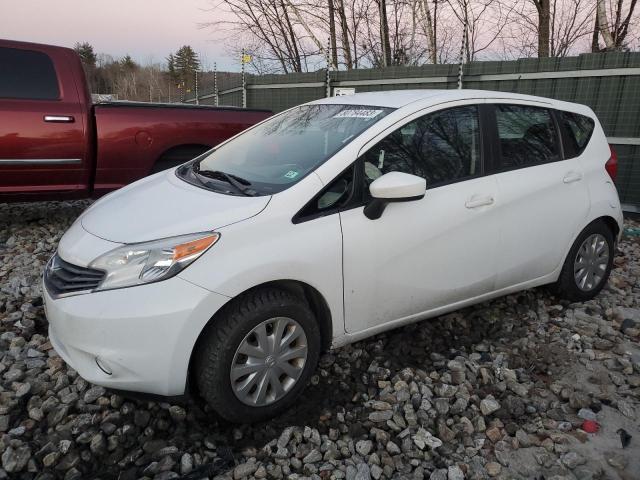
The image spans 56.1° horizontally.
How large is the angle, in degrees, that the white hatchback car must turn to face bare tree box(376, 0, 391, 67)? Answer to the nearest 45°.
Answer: approximately 135° to its right

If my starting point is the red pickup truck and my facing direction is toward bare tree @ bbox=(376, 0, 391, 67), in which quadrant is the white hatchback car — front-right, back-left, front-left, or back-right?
back-right

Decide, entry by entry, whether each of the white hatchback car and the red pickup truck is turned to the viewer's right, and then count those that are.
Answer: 0

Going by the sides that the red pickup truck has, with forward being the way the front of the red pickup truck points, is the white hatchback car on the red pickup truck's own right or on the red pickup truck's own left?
on the red pickup truck's own left

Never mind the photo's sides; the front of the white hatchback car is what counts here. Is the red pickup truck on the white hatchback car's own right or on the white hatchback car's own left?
on the white hatchback car's own right

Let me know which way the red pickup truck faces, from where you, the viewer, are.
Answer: facing to the left of the viewer

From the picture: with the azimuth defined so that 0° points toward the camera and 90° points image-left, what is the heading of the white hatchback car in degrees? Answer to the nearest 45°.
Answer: approximately 45°
